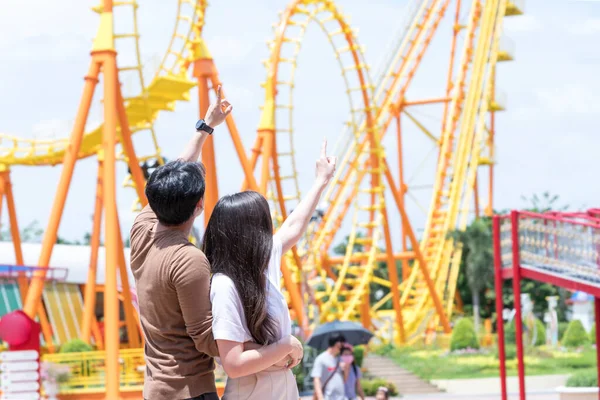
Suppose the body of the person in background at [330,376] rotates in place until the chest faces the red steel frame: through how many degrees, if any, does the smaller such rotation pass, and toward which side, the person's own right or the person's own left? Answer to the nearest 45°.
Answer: approximately 90° to the person's own left

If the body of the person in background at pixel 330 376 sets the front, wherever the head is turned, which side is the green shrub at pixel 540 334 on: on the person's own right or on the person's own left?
on the person's own left

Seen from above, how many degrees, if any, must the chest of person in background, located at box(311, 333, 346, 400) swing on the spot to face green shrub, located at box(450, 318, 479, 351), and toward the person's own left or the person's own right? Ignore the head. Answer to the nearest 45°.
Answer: approximately 135° to the person's own left

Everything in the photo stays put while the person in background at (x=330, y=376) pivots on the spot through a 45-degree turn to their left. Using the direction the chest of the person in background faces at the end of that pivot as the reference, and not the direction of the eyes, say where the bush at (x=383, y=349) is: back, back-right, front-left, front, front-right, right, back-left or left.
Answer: left

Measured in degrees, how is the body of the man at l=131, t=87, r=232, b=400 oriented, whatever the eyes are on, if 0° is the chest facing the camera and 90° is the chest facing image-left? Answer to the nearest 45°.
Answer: approximately 225°

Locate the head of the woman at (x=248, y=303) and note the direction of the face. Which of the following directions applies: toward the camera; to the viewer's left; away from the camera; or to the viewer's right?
away from the camera
